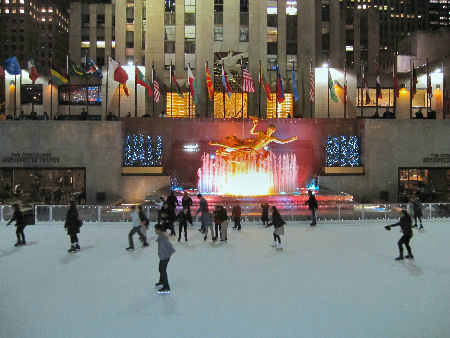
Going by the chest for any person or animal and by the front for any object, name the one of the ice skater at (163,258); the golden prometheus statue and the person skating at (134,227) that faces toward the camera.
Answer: the golden prometheus statue

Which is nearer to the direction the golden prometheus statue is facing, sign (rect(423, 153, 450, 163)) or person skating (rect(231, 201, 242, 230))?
the person skating

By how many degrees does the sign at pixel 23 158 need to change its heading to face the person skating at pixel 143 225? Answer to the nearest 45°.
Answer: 0° — it already faces them

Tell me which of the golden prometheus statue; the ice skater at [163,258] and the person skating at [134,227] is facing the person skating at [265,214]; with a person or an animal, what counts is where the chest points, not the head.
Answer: the golden prometheus statue

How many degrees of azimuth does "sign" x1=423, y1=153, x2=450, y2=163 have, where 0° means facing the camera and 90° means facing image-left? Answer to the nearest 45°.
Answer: approximately 0°

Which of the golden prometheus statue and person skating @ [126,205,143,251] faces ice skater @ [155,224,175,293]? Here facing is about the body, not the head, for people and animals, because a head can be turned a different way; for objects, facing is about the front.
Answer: the golden prometheus statue

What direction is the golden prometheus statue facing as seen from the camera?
toward the camera

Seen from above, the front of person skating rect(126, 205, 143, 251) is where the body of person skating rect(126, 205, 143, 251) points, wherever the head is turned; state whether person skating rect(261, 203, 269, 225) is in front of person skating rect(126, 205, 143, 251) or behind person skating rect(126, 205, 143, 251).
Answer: behind

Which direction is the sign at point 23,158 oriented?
toward the camera

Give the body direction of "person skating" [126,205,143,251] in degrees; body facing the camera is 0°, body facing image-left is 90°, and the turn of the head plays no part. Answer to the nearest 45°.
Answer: approximately 90°

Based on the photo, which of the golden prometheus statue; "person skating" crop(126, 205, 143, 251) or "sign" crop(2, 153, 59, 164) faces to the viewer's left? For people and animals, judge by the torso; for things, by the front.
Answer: the person skating

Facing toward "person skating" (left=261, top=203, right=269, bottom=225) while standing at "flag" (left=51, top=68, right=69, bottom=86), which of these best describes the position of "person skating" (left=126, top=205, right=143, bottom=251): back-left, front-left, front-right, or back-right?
front-right

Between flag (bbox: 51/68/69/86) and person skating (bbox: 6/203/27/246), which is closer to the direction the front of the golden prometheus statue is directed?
the person skating

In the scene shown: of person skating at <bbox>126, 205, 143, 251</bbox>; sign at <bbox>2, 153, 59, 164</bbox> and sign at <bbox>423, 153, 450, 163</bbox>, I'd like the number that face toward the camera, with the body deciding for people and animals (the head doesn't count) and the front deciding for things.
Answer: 2

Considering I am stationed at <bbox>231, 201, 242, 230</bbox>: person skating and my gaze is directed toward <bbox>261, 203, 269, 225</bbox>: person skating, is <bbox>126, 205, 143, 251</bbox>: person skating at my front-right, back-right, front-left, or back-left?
back-right
